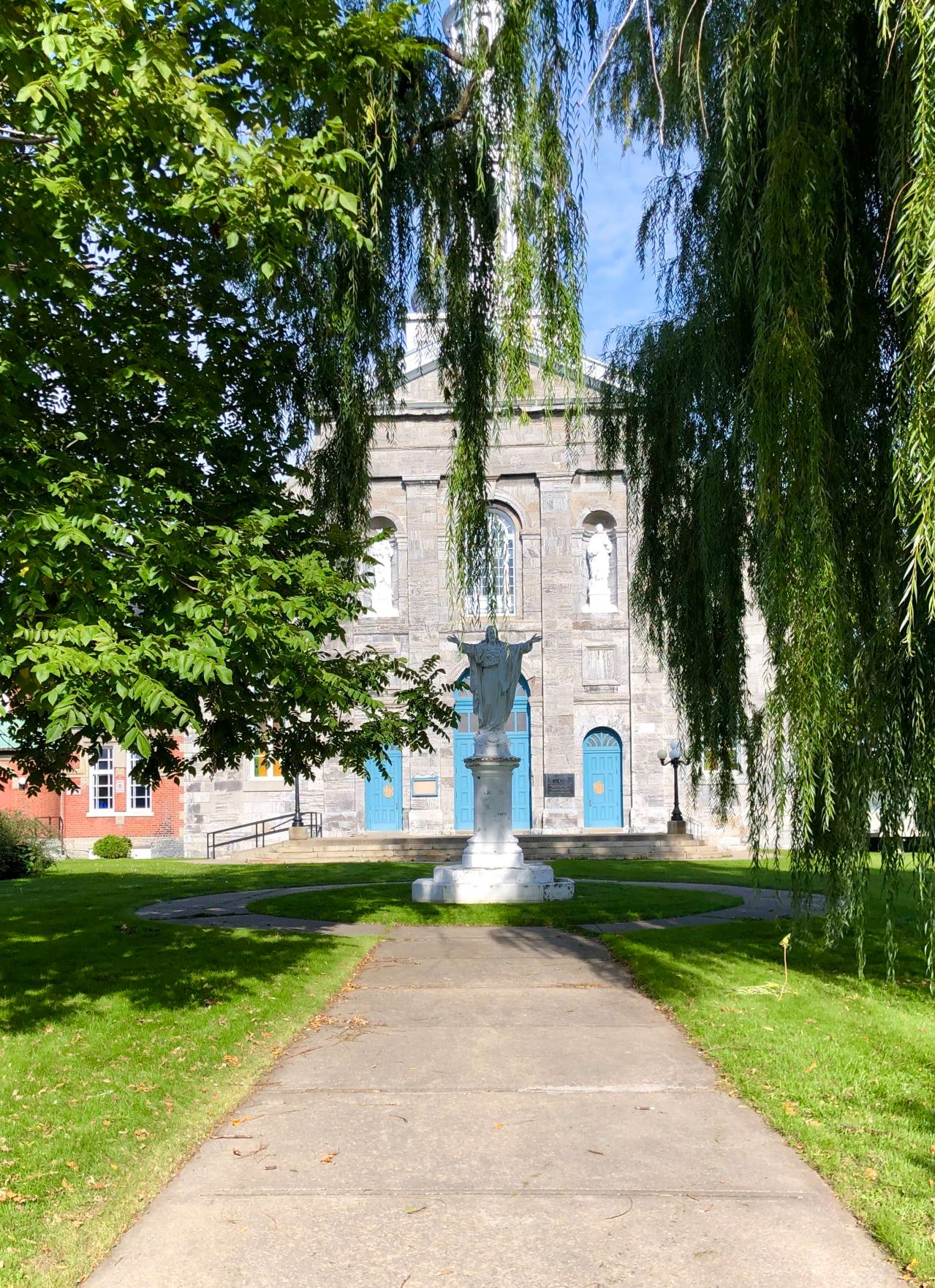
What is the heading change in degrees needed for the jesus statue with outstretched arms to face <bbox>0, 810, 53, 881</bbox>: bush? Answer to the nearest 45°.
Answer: approximately 135° to its right

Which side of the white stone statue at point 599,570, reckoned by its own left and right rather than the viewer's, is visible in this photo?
front

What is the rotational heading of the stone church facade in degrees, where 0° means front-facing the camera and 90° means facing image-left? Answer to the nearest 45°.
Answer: approximately 0°

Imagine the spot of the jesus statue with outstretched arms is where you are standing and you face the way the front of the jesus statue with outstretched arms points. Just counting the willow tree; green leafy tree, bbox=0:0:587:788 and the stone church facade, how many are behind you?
1

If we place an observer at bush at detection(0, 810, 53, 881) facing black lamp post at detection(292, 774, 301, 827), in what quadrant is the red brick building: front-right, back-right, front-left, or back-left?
front-left

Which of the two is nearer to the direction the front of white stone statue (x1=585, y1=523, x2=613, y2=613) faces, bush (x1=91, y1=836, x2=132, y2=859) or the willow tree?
the willow tree

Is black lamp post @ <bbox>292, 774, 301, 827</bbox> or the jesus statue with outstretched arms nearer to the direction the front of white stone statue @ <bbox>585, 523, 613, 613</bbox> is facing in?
the jesus statue with outstretched arms

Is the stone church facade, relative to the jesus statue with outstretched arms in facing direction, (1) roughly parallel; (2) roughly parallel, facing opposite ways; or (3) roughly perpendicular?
roughly parallel

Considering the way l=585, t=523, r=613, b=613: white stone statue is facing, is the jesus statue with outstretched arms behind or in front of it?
in front

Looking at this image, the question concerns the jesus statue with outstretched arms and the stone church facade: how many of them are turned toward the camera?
2

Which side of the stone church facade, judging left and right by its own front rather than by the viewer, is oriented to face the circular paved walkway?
front

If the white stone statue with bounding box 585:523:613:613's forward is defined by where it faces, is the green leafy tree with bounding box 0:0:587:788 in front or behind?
in front

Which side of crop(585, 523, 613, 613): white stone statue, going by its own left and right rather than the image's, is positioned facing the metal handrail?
right

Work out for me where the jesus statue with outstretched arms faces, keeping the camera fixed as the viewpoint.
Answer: facing the viewer

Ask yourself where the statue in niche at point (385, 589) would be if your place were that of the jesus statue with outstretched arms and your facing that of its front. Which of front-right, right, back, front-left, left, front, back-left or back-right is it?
back
